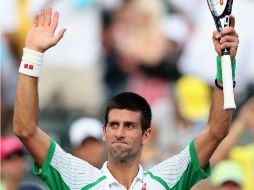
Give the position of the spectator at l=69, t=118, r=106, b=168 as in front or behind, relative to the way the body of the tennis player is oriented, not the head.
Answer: behind

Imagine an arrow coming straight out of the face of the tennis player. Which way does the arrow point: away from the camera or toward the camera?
toward the camera

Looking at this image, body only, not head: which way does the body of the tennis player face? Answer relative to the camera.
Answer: toward the camera

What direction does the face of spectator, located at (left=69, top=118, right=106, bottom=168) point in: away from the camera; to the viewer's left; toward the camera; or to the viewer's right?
toward the camera
